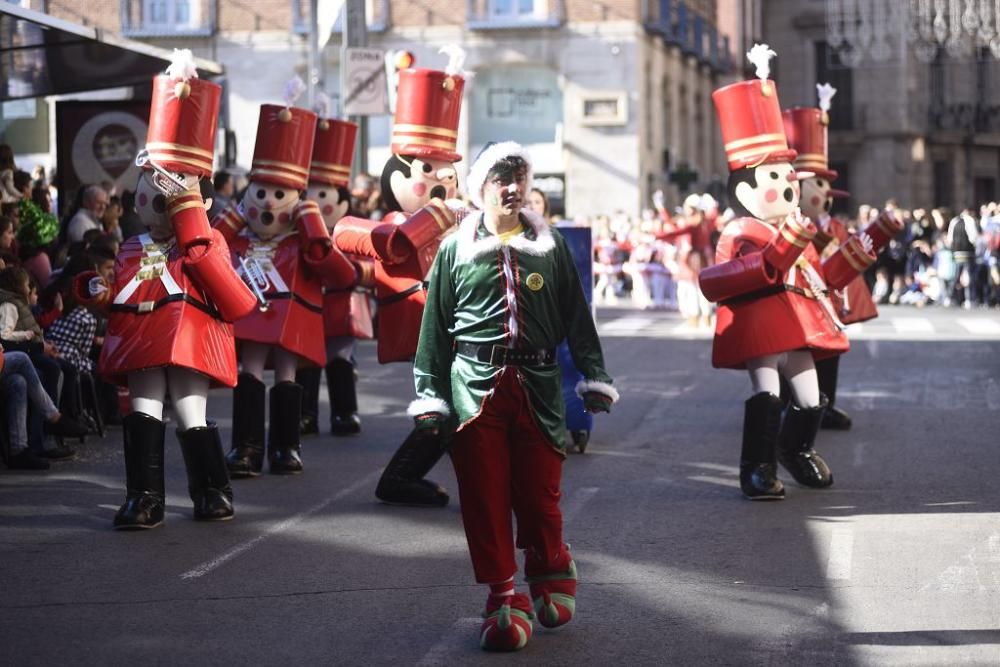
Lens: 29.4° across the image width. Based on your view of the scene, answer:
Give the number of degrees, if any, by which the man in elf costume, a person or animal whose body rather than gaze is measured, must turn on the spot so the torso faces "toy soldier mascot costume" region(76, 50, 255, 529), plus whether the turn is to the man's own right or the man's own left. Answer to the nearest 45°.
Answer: approximately 135° to the man's own right

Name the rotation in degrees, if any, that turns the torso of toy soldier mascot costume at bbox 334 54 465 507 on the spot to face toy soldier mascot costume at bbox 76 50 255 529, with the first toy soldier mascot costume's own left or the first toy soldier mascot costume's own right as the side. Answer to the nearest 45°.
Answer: approximately 90° to the first toy soldier mascot costume's own right

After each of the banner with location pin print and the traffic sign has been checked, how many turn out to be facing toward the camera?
2

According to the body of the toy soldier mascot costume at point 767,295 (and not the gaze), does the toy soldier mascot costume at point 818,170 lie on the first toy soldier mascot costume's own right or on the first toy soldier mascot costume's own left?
on the first toy soldier mascot costume's own left

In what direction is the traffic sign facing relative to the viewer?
toward the camera

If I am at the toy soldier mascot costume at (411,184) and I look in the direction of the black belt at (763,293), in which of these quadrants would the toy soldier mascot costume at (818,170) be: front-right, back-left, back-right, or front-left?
front-left

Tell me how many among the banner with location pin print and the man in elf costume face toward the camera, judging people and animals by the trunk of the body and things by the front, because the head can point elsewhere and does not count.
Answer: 2

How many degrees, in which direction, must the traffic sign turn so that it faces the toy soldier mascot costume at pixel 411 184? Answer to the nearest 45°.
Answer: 0° — it already faces them

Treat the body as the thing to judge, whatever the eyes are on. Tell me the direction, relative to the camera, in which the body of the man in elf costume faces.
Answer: toward the camera

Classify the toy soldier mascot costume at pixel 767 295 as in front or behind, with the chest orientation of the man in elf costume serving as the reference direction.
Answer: behind

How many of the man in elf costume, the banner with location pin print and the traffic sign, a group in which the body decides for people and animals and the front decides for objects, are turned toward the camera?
3

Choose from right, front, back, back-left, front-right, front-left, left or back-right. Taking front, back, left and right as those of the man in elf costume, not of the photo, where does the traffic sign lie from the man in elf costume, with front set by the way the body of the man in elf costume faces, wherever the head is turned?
back

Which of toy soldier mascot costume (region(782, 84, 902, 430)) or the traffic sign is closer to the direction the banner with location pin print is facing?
the toy soldier mascot costume

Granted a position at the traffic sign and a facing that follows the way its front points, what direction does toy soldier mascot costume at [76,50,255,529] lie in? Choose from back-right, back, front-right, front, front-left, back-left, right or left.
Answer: front
